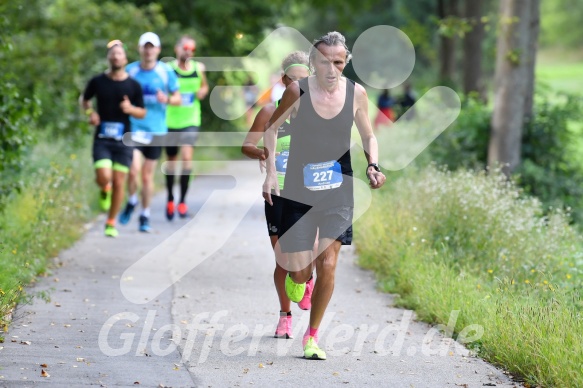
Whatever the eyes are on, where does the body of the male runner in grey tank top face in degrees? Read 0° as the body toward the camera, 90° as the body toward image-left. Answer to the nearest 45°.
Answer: approximately 0°

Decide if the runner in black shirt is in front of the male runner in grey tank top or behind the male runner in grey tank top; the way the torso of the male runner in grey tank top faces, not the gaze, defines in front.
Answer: behind

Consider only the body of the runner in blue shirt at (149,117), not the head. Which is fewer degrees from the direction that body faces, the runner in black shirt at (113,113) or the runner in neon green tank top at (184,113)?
the runner in black shirt

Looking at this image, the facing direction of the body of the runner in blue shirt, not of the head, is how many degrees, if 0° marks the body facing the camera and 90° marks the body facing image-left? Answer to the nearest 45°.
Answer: approximately 0°

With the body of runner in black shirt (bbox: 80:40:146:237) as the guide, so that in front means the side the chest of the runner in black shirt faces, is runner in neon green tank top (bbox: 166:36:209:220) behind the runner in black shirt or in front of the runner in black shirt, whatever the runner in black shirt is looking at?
behind

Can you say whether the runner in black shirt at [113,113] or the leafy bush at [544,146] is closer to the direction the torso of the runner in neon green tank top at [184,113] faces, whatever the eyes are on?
the runner in black shirt
